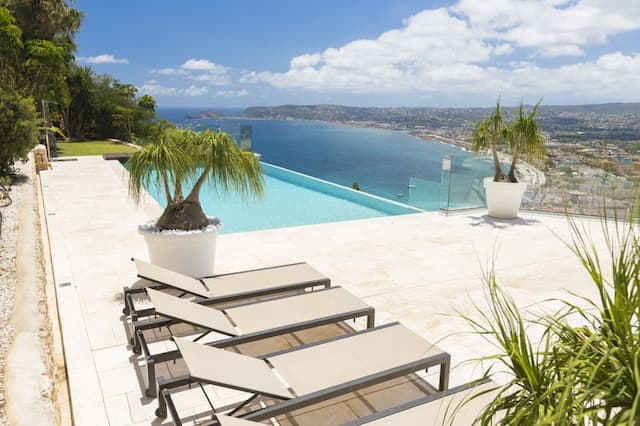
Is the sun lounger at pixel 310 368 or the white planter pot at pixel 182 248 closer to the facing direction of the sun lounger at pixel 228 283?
the sun lounger

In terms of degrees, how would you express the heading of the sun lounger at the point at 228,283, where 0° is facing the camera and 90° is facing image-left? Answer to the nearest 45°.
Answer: approximately 270°

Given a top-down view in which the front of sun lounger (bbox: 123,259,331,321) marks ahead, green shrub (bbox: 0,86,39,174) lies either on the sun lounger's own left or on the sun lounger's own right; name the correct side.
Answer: on the sun lounger's own left

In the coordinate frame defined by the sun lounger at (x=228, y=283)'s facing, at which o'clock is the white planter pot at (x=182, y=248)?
The white planter pot is roughly at 8 o'clock from the sun lounger.

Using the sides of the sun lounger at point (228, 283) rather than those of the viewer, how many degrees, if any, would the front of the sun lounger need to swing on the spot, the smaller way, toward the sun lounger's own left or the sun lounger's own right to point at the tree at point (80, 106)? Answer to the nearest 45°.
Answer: approximately 90° to the sun lounger's own left

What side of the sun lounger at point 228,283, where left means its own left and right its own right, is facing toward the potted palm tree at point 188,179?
left

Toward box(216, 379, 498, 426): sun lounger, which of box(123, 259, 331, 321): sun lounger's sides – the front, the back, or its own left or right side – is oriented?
right

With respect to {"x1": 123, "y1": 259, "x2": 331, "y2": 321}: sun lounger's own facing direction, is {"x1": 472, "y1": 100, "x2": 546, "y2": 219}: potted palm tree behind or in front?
in front

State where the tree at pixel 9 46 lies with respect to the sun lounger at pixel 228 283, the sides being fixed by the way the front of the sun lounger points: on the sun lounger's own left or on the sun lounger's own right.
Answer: on the sun lounger's own left

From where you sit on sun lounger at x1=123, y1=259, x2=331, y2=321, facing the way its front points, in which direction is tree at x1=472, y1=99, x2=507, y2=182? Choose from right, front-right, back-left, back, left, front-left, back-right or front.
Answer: front-left
